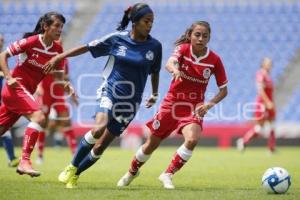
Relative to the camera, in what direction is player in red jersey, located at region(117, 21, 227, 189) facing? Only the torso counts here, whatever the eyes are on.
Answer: toward the camera

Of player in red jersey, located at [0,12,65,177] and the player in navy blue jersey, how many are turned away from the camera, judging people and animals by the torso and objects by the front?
0

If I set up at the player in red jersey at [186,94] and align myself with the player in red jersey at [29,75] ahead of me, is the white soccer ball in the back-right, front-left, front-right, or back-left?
back-left

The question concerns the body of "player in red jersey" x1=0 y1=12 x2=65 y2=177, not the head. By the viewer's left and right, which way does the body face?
facing the viewer and to the right of the viewer

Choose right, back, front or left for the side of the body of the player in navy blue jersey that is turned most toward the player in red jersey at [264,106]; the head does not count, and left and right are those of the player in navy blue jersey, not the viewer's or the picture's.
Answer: left

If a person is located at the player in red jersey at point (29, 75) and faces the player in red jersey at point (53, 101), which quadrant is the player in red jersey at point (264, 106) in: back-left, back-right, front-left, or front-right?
front-right

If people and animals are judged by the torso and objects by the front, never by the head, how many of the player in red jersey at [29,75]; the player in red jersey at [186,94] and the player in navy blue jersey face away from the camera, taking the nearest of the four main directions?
0

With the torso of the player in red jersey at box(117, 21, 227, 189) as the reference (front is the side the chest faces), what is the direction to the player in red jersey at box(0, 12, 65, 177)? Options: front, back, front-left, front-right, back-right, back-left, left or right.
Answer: right

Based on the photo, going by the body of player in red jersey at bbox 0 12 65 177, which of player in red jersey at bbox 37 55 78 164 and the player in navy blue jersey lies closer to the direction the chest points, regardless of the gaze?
the player in navy blue jersey

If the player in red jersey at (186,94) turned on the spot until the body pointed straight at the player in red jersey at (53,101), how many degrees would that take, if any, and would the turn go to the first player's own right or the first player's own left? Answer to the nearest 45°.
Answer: approximately 135° to the first player's own right

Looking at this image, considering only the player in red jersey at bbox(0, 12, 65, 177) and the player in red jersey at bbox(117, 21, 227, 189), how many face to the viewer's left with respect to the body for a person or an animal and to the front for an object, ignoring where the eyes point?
0
